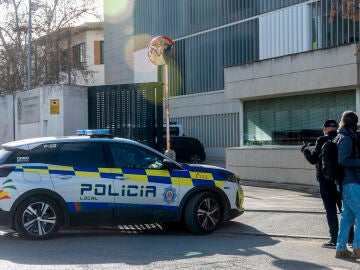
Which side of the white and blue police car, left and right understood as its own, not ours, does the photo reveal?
right

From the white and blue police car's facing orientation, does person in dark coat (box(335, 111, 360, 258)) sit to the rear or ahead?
ahead

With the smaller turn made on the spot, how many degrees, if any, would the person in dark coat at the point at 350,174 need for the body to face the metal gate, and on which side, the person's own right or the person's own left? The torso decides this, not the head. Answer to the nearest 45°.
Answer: approximately 90° to the person's own left

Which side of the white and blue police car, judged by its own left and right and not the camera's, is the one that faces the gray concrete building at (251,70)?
left

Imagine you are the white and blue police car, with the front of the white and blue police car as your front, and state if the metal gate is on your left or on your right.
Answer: on your left

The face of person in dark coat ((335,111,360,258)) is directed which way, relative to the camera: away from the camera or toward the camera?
away from the camera

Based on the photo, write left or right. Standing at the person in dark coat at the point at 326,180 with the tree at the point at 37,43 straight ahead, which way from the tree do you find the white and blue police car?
left

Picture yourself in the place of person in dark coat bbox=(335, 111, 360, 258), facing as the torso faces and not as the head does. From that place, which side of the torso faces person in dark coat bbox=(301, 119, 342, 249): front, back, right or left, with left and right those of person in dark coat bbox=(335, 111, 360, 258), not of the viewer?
left

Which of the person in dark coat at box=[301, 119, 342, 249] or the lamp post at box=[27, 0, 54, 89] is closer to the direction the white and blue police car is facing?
the person in dark coat

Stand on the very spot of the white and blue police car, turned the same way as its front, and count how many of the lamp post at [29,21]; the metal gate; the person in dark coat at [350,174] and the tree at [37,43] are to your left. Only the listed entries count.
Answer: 3

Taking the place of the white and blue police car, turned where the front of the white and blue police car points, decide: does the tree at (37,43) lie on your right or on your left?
on your left

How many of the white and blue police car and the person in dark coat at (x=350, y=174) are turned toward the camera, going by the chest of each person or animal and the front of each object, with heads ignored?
0
